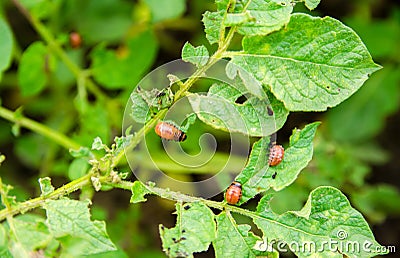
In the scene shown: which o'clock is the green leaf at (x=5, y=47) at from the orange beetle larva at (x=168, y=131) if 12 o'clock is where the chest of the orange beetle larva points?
The green leaf is roughly at 7 o'clock from the orange beetle larva.

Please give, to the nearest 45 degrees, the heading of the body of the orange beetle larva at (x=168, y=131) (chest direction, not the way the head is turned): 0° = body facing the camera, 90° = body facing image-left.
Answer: approximately 270°
